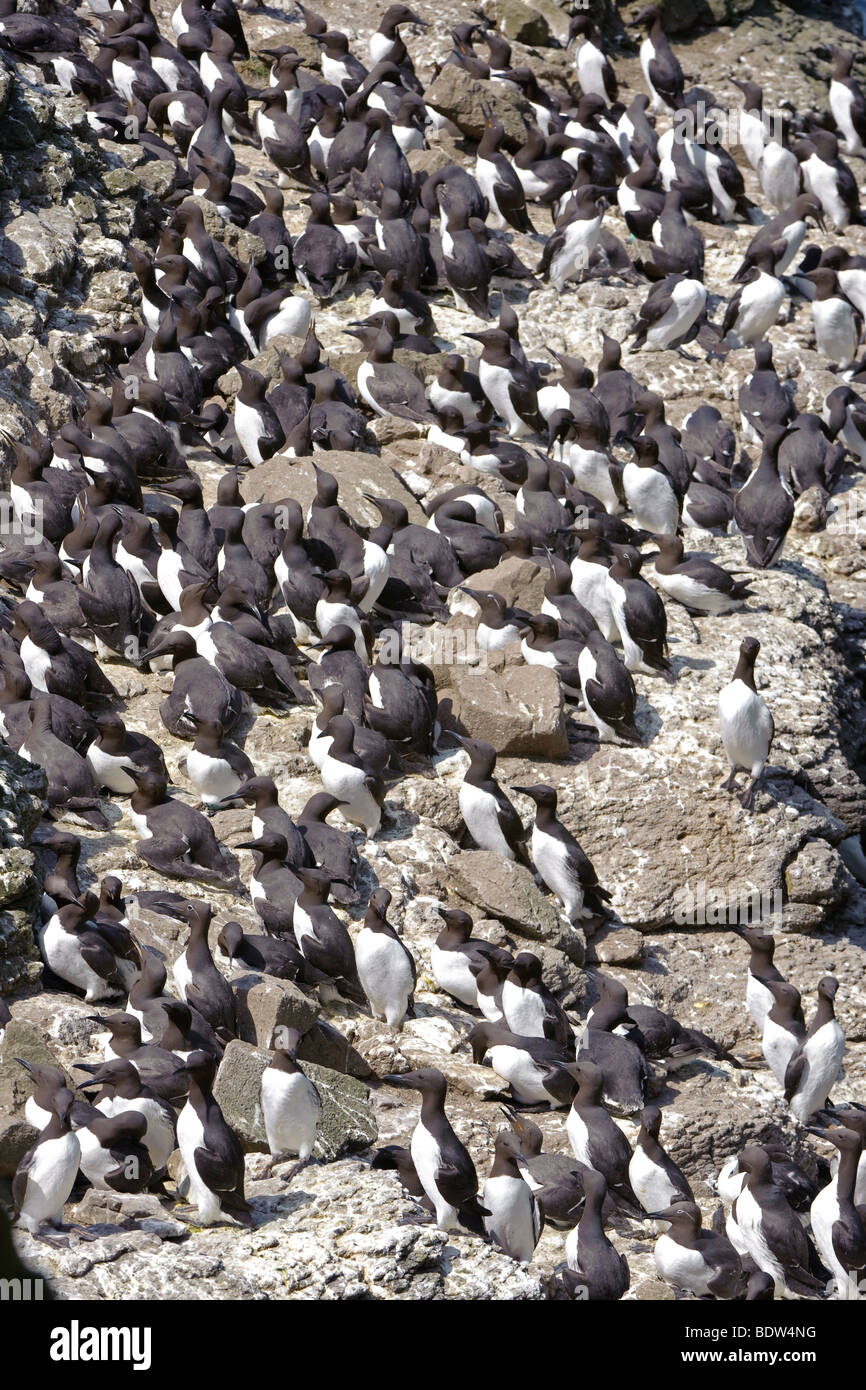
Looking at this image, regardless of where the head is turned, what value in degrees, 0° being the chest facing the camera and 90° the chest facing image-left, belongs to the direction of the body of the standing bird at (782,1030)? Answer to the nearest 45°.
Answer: approximately 45°

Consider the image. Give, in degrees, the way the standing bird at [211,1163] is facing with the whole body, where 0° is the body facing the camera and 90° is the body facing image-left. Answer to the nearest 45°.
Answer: approximately 90°

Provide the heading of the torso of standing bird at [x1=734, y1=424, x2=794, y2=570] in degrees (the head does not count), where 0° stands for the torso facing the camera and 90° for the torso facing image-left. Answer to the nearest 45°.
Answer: approximately 180°

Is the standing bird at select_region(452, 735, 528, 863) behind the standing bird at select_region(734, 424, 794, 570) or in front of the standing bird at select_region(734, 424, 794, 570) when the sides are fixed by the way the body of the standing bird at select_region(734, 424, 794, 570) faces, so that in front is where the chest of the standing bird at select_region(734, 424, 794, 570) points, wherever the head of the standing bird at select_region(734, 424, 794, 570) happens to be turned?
behind

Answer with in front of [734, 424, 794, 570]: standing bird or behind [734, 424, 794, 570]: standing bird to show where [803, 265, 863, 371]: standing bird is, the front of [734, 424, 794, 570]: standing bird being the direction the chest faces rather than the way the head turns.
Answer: in front

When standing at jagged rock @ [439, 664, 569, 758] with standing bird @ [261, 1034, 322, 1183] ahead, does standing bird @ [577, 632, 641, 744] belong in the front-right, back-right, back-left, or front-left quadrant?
back-left

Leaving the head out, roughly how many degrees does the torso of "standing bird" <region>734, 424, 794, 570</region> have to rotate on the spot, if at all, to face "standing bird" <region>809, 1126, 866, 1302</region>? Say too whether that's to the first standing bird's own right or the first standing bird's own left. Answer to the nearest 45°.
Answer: approximately 180°

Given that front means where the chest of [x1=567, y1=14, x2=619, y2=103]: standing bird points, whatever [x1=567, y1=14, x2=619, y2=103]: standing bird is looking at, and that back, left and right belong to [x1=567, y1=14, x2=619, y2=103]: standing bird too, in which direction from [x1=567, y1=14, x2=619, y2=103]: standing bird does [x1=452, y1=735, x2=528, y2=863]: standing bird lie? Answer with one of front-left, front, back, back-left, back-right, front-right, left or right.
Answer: front-left

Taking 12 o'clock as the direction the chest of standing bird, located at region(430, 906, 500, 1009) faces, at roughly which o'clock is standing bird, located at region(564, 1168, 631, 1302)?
standing bird, located at region(564, 1168, 631, 1302) is roughly at 10 o'clock from standing bird, located at region(430, 906, 500, 1009).

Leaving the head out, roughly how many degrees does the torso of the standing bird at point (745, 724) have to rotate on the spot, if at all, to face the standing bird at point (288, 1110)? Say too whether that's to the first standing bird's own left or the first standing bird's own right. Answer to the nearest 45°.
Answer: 0° — it already faces it

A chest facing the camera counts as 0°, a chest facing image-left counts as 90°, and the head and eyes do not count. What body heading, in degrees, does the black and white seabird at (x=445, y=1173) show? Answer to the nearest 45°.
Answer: approximately 90°
